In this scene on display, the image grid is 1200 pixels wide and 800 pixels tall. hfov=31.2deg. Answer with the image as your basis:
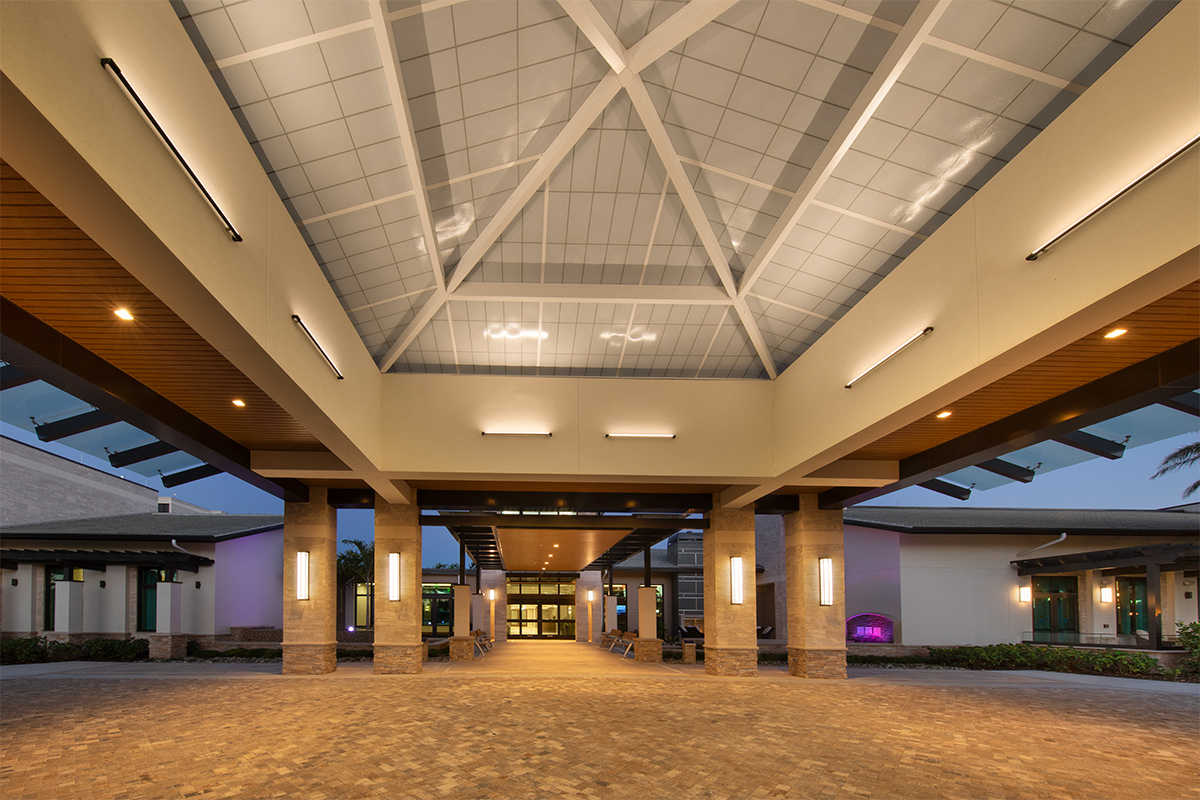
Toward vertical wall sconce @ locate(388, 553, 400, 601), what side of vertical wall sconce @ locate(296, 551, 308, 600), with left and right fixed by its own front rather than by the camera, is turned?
left

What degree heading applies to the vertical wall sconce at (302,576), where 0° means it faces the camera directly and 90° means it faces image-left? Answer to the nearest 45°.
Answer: approximately 0°

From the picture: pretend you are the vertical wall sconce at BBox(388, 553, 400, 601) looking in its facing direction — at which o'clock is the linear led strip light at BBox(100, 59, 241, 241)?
The linear led strip light is roughly at 12 o'clock from the vertical wall sconce.

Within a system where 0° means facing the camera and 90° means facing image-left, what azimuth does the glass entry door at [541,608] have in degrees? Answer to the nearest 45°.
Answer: approximately 0°

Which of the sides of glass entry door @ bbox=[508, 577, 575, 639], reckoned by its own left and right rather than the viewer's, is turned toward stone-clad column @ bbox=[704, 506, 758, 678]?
front

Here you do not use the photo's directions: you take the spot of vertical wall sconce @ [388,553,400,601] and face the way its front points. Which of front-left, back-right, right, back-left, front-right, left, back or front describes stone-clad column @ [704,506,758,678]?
left

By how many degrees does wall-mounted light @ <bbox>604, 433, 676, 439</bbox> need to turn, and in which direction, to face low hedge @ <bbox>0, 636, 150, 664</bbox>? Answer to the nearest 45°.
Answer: approximately 135° to its right
